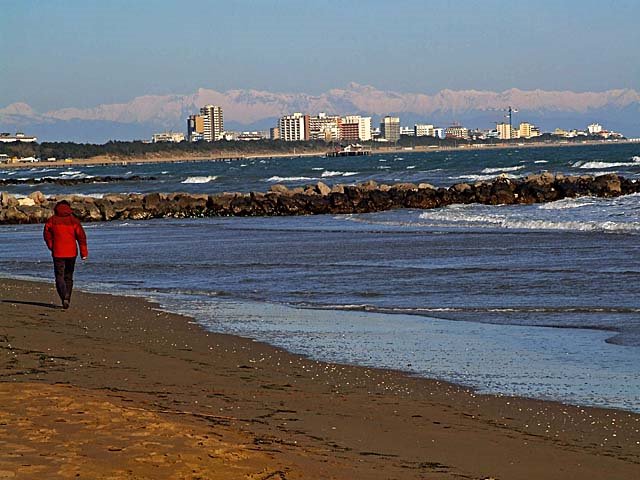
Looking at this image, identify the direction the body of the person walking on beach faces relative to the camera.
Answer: away from the camera

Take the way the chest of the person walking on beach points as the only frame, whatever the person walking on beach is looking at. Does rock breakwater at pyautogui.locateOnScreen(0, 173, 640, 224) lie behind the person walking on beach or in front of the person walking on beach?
in front
